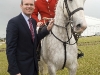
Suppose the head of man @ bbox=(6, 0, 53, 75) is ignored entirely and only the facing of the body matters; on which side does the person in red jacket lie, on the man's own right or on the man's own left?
on the man's own left

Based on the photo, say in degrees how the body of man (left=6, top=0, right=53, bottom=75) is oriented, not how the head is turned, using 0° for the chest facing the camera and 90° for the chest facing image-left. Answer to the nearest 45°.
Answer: approximately 315°
